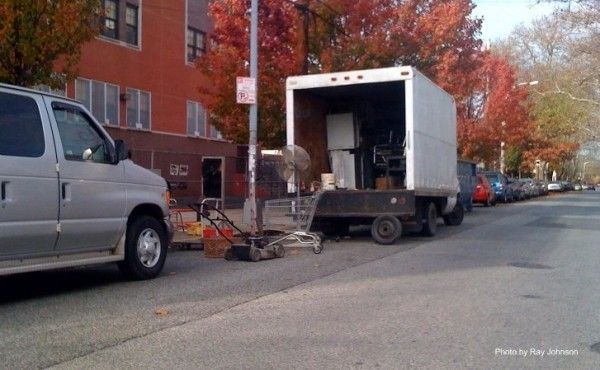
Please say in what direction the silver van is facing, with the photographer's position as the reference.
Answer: facing away from the viewer and to the right of the viewer

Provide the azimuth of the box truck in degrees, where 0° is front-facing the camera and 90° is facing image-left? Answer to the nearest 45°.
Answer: approximately 225°

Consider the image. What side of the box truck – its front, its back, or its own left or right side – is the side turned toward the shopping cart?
back

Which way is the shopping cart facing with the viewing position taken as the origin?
facing to the left of the viewer

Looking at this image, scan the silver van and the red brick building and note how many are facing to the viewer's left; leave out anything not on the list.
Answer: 0

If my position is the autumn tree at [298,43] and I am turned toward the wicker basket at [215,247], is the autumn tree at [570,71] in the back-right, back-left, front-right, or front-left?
back-left

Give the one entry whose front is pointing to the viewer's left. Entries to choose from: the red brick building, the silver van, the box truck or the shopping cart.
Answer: the shopping cart

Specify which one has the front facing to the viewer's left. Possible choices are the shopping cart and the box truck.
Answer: the shopping cart

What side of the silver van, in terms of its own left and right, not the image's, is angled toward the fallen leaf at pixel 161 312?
right

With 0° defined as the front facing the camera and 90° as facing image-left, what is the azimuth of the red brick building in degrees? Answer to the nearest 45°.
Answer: approximately 315°

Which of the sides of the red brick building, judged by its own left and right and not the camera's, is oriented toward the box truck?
front

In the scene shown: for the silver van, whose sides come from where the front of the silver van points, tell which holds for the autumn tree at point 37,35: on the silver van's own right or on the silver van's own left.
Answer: on the silver van's own left

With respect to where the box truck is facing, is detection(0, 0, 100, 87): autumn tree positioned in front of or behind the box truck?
behind
